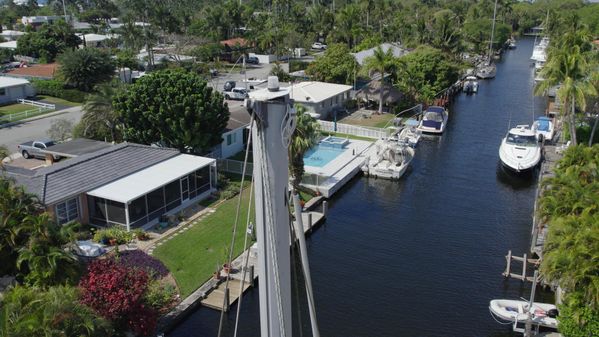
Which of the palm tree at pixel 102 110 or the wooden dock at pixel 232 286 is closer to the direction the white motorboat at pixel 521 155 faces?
the wooden dock

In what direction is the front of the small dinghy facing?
to the viewer's left

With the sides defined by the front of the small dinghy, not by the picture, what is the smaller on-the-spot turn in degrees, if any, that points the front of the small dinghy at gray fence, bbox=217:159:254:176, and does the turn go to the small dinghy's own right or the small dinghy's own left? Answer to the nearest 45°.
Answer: approximately 45° to the small dinghy's own right

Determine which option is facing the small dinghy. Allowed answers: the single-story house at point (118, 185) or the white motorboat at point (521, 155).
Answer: the white motorboat

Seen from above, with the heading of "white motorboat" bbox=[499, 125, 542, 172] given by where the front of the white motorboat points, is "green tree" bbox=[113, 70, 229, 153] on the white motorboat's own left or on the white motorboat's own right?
on the white motorboat's own right

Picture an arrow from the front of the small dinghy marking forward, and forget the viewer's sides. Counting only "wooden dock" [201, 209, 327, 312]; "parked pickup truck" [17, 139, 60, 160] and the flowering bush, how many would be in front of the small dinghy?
3

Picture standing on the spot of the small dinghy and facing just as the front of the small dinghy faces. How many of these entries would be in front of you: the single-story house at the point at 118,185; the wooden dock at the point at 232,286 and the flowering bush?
3

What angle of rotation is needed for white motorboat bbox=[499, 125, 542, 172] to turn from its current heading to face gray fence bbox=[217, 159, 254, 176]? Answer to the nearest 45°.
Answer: approximately 45° to its right

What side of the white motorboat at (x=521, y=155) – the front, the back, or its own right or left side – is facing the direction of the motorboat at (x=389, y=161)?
right
